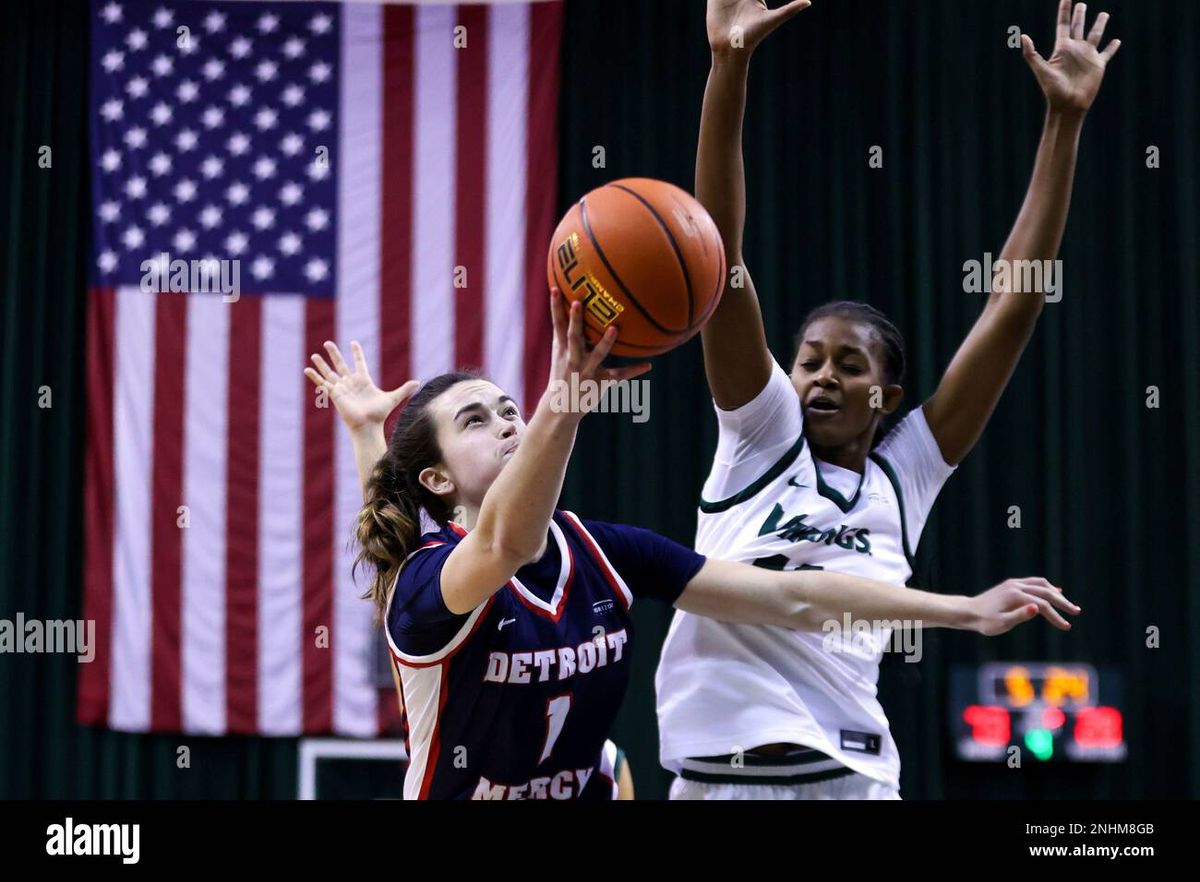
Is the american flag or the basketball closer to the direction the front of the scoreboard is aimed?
the basketball

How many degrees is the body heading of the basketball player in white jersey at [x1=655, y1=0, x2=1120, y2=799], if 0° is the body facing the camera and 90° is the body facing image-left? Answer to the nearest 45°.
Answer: approximately 0°

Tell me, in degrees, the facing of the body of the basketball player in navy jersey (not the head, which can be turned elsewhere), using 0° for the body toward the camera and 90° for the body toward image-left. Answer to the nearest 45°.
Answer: approximately 315°

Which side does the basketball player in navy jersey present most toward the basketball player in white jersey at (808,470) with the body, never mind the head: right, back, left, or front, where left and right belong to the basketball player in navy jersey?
left

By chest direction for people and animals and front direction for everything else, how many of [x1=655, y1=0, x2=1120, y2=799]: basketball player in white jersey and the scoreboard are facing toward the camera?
2

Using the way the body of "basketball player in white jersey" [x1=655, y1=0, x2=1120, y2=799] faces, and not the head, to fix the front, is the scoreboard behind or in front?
behind

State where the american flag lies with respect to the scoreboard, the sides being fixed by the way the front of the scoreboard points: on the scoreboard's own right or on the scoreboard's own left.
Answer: on the scoreboard's own right
